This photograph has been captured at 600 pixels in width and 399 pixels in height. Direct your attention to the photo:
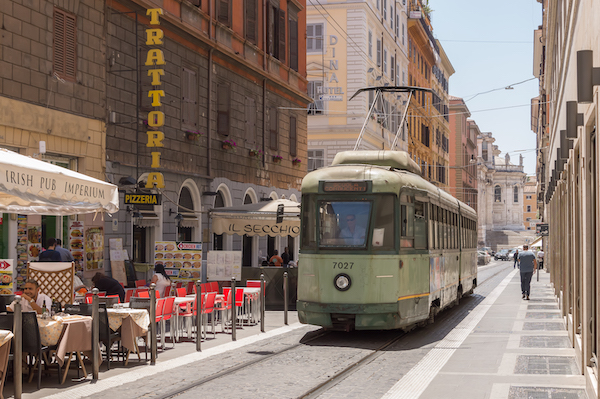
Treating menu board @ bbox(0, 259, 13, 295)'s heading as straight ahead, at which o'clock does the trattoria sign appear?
The trattoria sign is roughly at 7 o'clock from the menu board.

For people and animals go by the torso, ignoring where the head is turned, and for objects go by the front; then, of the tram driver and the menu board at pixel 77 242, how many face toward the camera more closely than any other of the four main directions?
2

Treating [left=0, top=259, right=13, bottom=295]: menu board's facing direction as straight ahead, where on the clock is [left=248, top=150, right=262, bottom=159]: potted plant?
The potted plant is roughly at 7 o'clock from the menu board.

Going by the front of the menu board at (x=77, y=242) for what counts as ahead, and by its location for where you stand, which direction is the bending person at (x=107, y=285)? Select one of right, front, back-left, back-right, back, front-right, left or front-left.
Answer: front

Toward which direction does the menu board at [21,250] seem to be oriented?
toward the camera

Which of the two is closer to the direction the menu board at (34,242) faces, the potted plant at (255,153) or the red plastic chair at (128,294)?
the red plastic chair

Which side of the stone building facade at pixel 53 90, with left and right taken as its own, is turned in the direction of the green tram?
front

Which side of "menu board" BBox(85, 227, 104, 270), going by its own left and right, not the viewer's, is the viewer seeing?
front

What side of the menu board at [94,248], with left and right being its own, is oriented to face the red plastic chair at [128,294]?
front

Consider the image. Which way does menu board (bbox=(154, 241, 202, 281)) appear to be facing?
toward the camera
